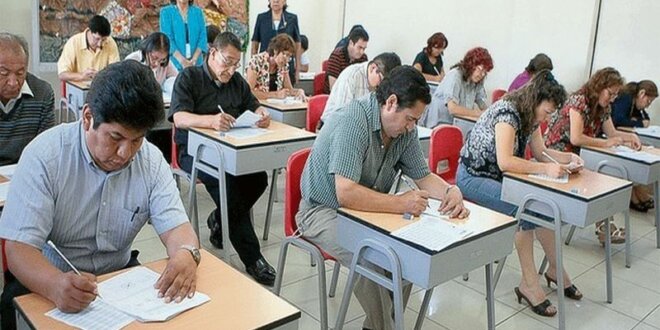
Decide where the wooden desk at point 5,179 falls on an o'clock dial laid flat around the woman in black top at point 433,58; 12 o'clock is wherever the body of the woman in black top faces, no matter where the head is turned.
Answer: The wooden desk is roughly at 2 o'clock from the woman in black top.

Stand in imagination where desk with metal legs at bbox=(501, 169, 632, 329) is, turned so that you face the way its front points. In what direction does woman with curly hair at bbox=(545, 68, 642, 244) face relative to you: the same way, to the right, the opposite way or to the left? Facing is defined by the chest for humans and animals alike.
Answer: the opposite way

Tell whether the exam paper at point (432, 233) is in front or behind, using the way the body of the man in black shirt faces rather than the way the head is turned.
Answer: in front

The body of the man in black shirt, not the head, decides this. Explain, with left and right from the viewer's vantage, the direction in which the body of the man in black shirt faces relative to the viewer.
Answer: facing the viewer and to the right of the viewer

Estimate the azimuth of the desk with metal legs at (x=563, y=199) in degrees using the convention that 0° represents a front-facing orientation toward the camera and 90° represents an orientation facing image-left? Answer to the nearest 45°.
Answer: approximately 135°

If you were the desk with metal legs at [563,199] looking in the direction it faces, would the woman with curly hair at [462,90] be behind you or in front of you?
in front

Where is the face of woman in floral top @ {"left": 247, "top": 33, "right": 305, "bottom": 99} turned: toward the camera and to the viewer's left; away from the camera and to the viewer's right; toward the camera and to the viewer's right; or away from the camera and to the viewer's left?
toward the camera and to the viewer's right

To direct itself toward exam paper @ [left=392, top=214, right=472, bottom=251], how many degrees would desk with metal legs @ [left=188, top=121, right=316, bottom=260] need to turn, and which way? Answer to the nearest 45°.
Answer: approximately 180°

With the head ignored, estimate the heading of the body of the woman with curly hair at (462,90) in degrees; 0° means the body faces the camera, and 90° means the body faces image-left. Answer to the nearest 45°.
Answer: approximately 315°

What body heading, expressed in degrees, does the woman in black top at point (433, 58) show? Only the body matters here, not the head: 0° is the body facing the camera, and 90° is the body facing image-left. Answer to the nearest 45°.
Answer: approximately 315°

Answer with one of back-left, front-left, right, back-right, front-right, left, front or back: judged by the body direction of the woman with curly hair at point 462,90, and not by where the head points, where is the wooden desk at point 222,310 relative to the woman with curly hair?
front-right
